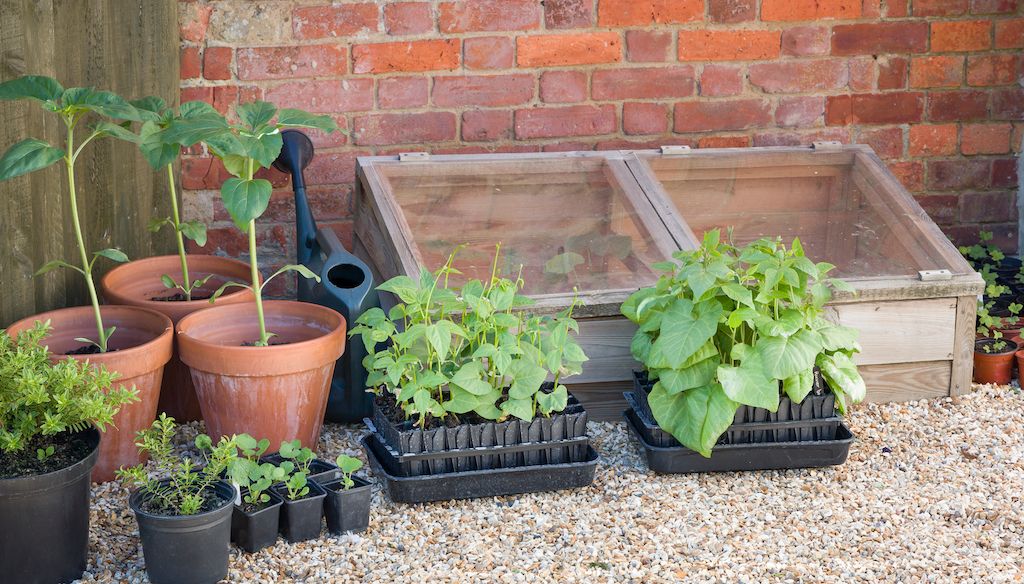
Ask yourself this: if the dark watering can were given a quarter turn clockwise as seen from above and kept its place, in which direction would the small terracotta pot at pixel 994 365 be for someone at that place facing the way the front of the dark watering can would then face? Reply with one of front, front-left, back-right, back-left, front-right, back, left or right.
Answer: front-right

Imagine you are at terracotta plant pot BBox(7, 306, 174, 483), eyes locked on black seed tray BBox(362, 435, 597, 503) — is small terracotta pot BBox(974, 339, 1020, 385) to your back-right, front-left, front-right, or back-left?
front-left

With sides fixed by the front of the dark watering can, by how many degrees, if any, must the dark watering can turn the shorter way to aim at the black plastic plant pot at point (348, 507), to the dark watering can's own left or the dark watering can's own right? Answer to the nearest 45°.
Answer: approximately 135° to the dark watering can's own left

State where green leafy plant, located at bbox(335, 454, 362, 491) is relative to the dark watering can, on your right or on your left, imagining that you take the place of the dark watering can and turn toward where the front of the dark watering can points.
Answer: on your left

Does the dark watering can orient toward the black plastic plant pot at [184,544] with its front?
no

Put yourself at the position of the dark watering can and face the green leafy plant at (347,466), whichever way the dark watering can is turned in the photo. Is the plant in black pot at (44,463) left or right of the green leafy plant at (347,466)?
right

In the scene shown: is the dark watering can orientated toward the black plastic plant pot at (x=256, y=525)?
no

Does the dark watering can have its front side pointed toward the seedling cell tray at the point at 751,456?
no

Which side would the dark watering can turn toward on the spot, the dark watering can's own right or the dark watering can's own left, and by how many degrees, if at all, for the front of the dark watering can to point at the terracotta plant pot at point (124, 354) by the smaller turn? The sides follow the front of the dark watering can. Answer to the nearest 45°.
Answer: approximately 90° to the dark watering can's own left

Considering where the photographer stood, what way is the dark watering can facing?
facing away from the viewer and to the left of the viewer

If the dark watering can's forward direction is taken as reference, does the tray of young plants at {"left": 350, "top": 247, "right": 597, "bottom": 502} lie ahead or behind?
behind

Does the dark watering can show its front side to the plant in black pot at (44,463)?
no

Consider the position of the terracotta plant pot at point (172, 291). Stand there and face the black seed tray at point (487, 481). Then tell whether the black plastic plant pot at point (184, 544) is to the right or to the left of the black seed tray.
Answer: right
